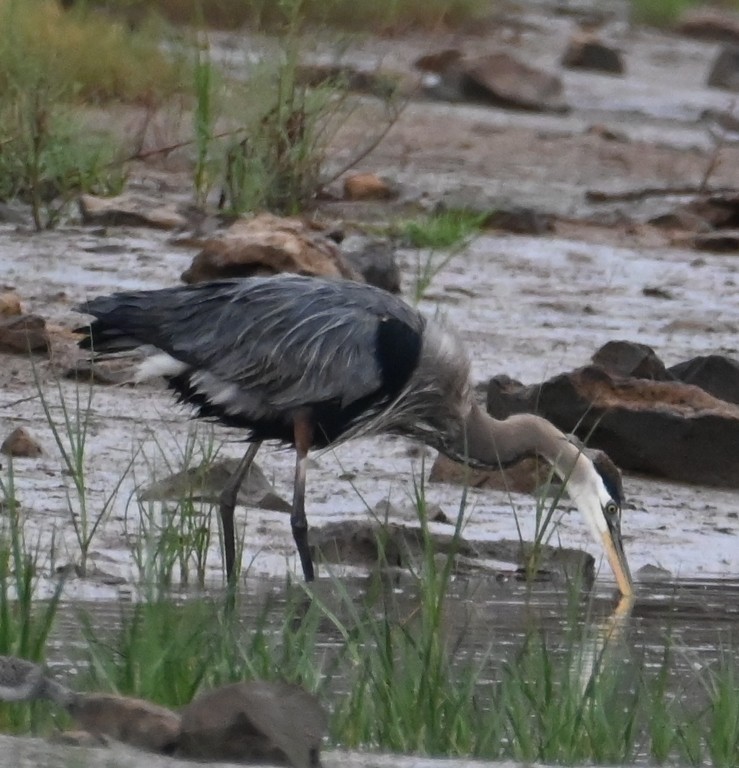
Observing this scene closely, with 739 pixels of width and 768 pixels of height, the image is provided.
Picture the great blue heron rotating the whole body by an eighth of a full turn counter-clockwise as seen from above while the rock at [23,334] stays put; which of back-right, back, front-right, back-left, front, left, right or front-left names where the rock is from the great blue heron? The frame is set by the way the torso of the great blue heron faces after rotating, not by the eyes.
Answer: left

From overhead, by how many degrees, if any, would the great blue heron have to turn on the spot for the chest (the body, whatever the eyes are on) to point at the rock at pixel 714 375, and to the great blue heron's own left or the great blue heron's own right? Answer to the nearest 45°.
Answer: approximately 45° to the great blue heron's own left

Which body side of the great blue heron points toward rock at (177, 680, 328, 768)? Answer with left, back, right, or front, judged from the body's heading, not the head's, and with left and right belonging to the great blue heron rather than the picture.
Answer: right

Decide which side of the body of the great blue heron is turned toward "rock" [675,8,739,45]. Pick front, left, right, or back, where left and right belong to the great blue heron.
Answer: left

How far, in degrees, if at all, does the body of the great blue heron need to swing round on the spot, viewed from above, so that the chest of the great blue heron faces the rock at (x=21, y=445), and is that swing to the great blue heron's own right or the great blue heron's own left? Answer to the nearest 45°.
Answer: approximately 180°

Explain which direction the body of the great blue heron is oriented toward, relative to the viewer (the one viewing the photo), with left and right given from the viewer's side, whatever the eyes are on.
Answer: facing to the right of the viewer

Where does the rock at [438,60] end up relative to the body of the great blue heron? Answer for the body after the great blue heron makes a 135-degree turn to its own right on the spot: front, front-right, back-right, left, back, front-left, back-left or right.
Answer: back-right

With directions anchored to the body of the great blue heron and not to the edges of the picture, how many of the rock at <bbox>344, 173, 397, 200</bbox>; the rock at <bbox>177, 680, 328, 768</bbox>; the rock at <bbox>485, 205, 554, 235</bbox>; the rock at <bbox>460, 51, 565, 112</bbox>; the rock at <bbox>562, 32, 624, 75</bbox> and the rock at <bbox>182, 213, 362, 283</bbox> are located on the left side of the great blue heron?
5

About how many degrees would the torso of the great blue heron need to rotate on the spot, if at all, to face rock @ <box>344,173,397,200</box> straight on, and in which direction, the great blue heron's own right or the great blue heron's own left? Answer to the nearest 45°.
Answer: approximately 90° to the great blue heron's own left

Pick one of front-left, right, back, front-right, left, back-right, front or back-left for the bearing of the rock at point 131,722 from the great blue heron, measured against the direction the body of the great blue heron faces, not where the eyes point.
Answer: right

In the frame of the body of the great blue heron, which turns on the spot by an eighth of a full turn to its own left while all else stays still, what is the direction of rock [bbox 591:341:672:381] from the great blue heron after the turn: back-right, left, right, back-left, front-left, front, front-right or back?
front

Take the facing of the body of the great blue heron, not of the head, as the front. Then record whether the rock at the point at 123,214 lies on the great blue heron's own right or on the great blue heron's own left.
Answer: on the great blue heron's own left

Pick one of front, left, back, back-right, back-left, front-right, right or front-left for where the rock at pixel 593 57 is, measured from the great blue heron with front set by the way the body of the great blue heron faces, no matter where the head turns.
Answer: left
